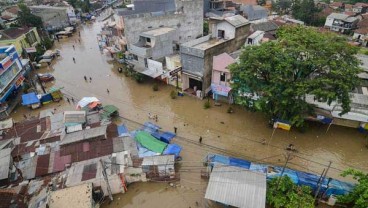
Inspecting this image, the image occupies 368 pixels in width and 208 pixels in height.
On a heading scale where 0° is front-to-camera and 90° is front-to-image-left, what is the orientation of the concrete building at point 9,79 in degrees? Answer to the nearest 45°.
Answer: approximately 315°

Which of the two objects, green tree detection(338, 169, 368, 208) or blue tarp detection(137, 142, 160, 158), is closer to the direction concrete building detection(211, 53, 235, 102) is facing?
the blue tarp

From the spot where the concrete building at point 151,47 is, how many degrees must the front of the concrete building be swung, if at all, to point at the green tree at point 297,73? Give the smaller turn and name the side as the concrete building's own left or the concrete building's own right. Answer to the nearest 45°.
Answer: approximately 90° to the concrete building's own left

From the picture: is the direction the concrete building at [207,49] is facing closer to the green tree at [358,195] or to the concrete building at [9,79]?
the concrete building

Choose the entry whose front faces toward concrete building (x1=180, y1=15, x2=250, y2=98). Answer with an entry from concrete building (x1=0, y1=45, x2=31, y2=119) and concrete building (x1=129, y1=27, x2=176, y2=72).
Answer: concrete building (x1=0, y1=45, x2=31, y2=119)

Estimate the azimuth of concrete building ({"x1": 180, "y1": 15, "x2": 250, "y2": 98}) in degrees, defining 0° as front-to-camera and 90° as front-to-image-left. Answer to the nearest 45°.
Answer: approximately 45°

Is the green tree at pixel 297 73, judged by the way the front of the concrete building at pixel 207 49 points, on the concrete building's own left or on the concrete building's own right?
on the concrete building's own left

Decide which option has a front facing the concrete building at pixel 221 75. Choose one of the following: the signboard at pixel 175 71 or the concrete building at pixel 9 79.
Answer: the concrete building at pixel 9 79

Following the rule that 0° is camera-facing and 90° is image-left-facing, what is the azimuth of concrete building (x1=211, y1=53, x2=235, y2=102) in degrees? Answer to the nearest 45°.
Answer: approximately 45°

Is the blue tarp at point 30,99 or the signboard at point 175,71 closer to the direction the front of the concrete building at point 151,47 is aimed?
the blue tarp

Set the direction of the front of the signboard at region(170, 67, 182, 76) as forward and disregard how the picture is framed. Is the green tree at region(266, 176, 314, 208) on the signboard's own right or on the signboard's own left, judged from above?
on the signboard's own left

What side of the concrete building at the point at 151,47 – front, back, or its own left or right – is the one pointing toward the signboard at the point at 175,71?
left
